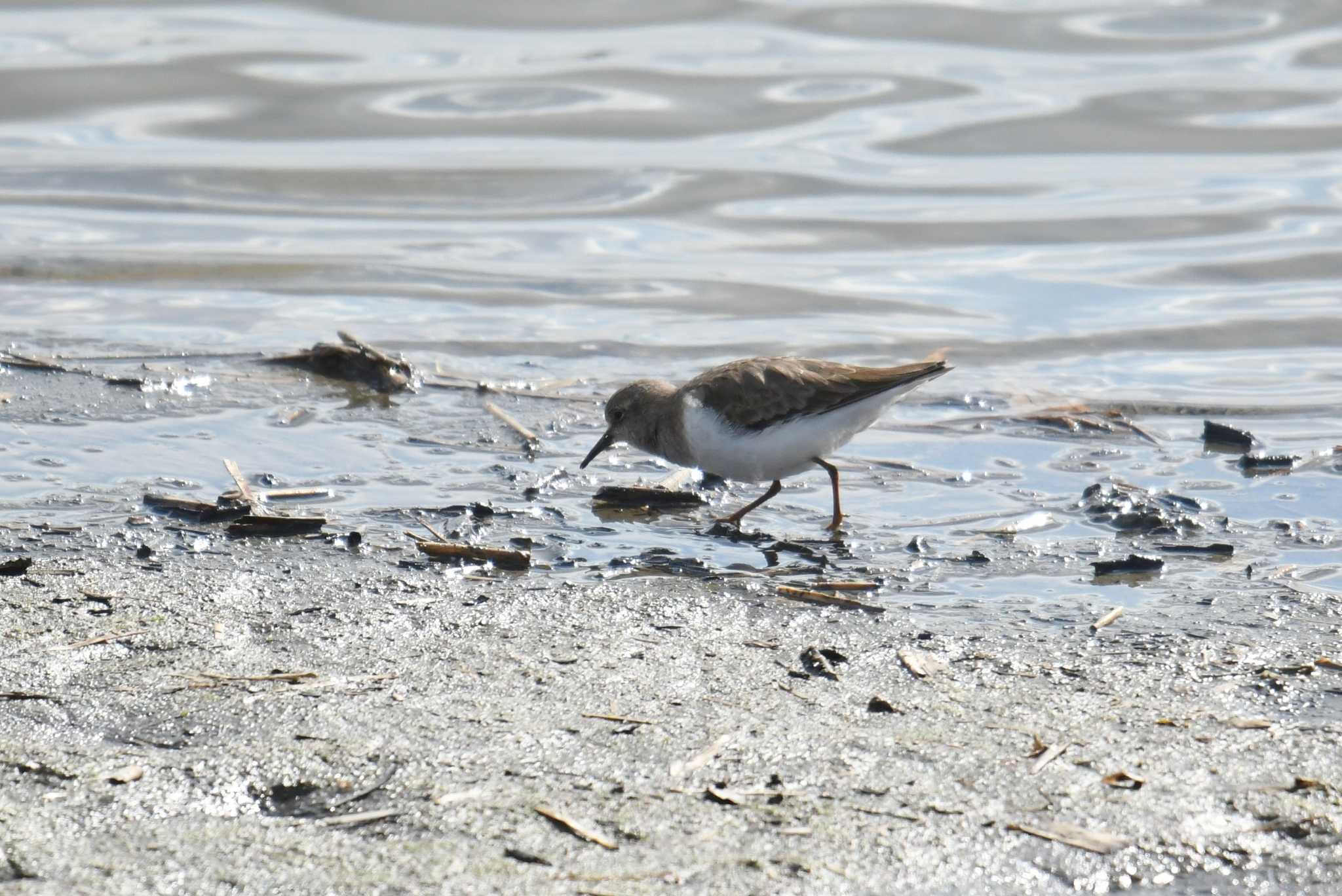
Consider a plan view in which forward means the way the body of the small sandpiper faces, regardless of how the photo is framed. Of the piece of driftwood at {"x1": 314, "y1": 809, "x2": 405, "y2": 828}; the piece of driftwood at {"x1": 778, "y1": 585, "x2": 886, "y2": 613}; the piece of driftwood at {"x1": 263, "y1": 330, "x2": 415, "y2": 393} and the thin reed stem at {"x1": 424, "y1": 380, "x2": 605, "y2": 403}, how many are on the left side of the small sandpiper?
2

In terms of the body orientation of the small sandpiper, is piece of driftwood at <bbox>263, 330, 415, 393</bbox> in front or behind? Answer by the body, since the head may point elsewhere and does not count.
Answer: in front

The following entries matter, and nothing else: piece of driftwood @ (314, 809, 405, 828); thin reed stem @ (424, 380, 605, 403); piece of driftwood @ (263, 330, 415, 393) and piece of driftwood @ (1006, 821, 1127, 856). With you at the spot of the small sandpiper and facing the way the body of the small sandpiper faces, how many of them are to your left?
2

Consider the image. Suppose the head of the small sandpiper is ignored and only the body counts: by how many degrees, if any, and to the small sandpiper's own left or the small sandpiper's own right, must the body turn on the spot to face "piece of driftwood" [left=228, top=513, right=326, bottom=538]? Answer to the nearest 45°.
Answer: approximately 45° to the small sandpiper's own left

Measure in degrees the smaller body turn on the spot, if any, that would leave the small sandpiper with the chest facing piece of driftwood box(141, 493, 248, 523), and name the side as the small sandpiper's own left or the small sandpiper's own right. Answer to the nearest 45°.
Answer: approximately 45° to the small sandpiper's own left

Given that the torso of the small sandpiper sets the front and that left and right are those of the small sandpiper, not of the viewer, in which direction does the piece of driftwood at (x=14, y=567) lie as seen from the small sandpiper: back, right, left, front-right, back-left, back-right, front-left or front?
front-left

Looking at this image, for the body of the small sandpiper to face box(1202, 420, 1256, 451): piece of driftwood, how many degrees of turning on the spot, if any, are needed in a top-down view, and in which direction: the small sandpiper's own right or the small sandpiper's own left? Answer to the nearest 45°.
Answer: approximately 135° to the small sandpiper's own right

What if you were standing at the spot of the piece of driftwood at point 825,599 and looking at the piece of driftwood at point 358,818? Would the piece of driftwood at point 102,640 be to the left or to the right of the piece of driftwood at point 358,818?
right

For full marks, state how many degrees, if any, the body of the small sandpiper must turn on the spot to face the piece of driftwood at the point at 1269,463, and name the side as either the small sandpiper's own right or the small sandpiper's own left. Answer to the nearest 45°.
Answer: approximately 180°

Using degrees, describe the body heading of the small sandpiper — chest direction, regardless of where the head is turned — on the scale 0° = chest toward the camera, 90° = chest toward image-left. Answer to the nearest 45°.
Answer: approximately 90°

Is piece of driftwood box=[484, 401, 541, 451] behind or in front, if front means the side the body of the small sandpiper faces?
in front
